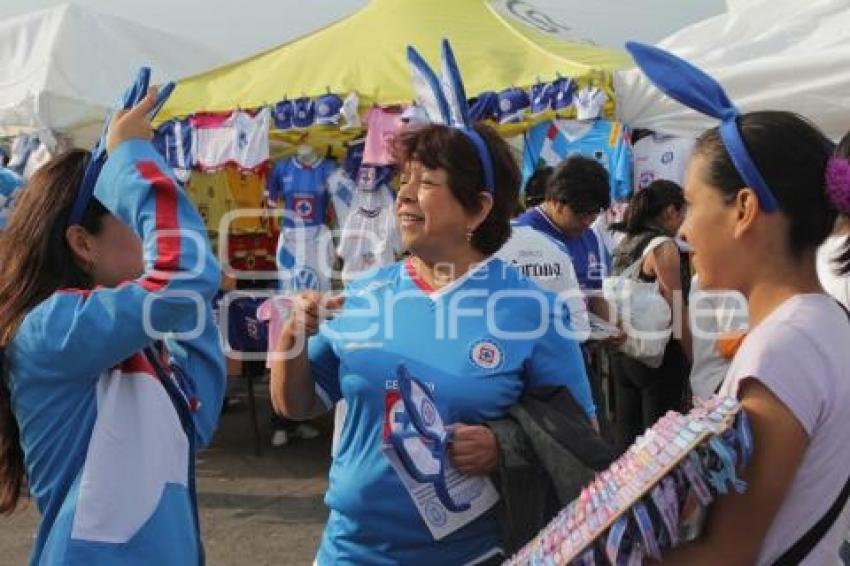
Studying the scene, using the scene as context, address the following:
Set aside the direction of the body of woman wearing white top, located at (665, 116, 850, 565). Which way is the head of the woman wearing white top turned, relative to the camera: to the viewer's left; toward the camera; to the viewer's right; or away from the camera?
to the viewer's left

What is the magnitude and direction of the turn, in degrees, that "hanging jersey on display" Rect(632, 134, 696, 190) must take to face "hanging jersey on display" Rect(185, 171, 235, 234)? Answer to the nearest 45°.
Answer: approximately 90° to its right

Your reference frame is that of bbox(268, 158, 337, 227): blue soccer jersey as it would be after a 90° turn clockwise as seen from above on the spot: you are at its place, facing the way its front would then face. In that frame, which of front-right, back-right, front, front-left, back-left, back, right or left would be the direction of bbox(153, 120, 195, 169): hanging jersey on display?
front

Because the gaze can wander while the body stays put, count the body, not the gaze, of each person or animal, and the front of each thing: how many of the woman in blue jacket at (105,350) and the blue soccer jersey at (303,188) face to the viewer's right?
1

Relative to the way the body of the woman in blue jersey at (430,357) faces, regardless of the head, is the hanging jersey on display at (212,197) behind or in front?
behind

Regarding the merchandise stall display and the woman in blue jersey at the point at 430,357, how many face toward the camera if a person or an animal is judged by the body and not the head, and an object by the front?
2

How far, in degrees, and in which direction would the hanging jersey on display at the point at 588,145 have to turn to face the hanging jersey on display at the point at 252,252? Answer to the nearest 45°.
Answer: approximately 90° to its right

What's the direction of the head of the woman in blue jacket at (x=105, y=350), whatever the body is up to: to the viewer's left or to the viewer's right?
to the viewer's right

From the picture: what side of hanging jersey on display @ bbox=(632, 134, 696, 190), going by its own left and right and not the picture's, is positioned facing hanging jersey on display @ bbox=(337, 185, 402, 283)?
right

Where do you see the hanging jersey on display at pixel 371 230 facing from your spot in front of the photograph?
facing the viewer

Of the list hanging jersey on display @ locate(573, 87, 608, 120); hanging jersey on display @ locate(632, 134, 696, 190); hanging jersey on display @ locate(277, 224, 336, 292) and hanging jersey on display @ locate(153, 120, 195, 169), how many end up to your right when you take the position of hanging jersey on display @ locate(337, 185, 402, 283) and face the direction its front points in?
2

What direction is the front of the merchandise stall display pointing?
toward the camera

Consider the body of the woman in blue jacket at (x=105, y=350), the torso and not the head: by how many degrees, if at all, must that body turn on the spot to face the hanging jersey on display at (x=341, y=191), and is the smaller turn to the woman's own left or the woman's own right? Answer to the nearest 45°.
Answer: approximately 90° to the woman's own left
